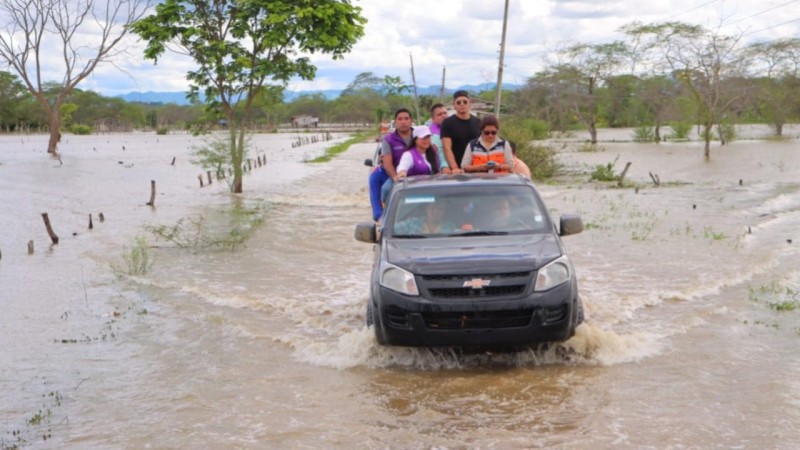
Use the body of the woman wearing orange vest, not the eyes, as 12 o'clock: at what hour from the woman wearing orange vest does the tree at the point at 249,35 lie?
The tree is roughly at 5 o'clock from the woman wearing orange vest.

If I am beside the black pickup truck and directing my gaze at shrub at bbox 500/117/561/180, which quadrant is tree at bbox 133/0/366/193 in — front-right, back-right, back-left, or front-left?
front-left

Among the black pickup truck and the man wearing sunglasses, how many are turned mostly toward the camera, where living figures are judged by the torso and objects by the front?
2

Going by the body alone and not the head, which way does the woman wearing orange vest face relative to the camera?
toward the camera

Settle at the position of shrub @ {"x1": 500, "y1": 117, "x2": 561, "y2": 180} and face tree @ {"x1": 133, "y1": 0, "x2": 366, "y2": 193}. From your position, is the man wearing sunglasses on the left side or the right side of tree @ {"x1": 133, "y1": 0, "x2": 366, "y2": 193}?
left

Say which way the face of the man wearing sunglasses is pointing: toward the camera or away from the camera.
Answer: toward the camera

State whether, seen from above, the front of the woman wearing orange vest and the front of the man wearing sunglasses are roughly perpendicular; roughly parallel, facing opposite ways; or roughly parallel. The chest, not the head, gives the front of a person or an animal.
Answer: roughly parallel

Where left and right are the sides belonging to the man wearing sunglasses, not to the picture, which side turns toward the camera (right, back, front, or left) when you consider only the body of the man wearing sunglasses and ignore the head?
front

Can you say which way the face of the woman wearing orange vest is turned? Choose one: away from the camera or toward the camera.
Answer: toward the camera

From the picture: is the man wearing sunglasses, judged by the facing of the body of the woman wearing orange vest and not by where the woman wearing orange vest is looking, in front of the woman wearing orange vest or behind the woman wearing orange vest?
behind

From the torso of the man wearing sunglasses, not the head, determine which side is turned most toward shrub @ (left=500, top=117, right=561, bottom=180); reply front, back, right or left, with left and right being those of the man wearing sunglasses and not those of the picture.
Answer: back
